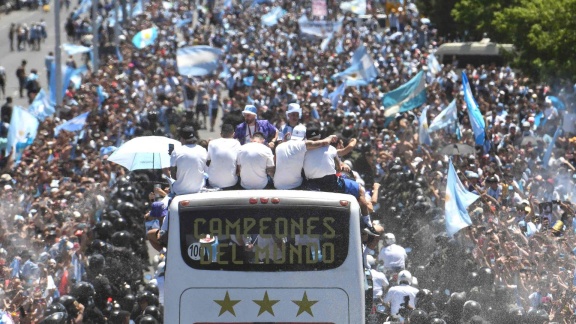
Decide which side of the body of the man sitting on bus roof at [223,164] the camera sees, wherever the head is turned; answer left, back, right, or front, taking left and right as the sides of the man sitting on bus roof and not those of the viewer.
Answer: back

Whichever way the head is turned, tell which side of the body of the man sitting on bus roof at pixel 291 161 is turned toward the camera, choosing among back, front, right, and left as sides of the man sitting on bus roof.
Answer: back

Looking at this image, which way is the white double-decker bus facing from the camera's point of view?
away from the camera

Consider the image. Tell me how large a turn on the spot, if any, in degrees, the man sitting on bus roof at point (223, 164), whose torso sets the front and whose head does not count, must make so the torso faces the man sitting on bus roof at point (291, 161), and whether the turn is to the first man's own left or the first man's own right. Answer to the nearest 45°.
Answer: approximately 90° to the first man's own right

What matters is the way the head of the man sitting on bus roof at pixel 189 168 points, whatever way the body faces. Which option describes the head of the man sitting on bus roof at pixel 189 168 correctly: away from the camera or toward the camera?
away from the camera

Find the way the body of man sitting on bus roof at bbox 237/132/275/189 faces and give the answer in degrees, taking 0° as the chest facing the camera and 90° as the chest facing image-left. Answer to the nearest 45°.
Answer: approximately 180°

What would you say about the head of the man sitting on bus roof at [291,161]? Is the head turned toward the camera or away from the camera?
away from the camera

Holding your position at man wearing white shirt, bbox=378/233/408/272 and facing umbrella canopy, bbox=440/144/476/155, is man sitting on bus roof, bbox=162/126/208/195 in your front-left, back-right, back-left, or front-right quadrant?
back-left

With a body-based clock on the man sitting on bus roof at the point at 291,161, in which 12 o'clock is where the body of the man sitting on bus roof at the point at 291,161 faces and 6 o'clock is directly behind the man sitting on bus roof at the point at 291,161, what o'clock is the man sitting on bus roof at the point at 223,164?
the man sitting on bus roof at the point at 223,164 is roughly at 9 o'clock from the man sitting on bus roof at the point at 291,161.
